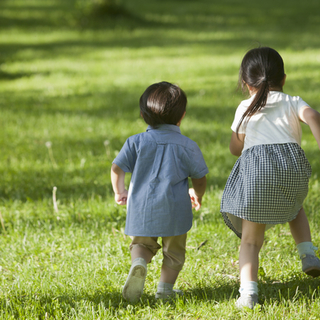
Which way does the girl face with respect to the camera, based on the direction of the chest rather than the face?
away from the camera

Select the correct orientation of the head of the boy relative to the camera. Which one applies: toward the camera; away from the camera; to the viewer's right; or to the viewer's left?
away from the camera
